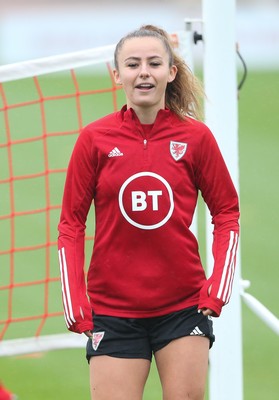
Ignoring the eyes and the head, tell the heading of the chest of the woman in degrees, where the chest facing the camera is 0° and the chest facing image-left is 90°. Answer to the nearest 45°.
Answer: approximately 0°
